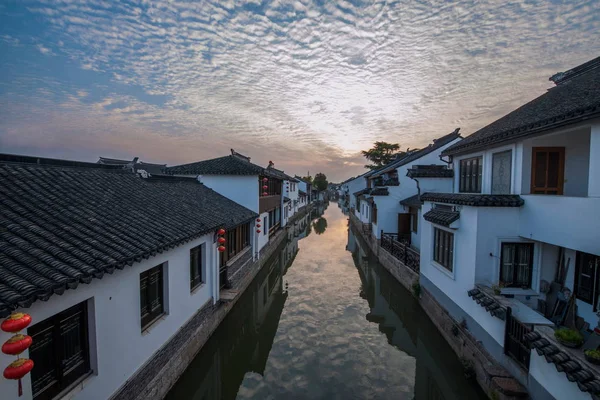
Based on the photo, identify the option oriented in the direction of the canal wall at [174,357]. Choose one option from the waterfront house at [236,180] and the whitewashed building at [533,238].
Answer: the whitewashed building

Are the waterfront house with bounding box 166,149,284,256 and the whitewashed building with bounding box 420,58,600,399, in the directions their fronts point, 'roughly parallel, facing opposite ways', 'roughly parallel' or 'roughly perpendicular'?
roughly parallel, facing opposite ways

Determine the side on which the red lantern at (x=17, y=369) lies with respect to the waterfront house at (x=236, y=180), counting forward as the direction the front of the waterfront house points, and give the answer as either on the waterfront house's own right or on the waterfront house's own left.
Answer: on the waterfront house's own right

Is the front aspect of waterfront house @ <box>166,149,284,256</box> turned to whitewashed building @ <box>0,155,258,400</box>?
no

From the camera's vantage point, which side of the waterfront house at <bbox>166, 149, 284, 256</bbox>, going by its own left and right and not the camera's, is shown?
right

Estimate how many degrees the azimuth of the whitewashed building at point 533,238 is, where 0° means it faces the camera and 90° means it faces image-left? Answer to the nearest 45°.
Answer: approximately 45°

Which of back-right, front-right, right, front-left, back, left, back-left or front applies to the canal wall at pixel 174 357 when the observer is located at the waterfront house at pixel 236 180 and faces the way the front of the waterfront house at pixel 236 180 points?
right

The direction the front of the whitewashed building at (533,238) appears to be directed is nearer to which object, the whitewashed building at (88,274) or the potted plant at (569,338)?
the whitewashed building

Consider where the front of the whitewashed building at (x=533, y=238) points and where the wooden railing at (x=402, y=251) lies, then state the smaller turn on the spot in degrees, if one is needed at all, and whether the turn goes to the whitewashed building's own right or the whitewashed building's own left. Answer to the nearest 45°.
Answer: approximately 90° to the whitewashed building's own right

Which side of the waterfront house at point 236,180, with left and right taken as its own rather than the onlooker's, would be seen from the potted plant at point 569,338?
right

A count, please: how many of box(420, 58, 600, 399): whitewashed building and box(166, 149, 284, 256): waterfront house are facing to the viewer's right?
1

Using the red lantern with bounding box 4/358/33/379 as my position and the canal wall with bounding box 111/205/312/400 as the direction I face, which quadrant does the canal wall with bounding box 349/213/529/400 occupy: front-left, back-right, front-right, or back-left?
front-right

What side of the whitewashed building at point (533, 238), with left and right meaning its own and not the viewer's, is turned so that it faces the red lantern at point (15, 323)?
front

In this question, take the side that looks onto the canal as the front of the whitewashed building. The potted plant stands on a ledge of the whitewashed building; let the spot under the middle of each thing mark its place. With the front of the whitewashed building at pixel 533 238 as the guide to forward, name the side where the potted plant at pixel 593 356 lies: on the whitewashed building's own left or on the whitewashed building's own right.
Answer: on the whitewashed building's own left

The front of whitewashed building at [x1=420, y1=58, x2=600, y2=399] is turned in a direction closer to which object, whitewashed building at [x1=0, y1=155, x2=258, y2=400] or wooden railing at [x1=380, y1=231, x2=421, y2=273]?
the whitewashed building

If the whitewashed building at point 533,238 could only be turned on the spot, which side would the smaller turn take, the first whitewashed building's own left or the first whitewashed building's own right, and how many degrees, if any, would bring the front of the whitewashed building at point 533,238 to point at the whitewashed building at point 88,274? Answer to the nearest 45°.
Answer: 0° — it already faces it

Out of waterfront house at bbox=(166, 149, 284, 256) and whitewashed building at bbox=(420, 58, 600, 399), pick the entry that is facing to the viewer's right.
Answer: the waterfront house

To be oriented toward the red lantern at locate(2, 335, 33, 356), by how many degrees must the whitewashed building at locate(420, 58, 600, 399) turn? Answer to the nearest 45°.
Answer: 0° — it already faces it
